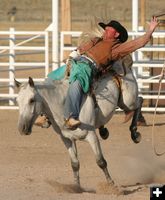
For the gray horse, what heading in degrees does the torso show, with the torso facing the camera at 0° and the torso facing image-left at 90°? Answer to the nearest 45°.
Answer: approximately 45°

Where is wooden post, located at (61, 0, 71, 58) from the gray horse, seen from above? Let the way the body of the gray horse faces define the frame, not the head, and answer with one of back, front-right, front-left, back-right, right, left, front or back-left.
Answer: back-right
